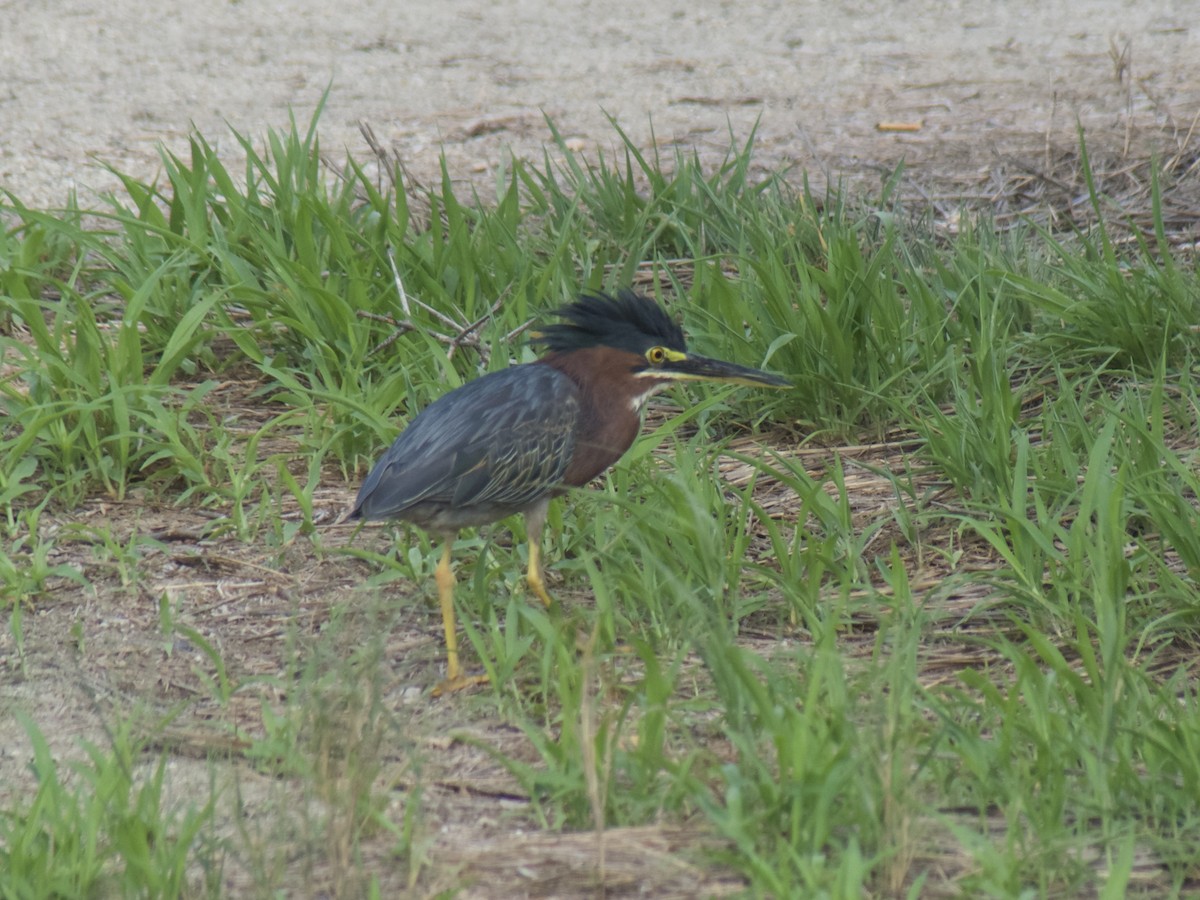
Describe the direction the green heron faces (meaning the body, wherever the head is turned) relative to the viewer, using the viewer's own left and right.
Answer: facing to the right of the viewer
